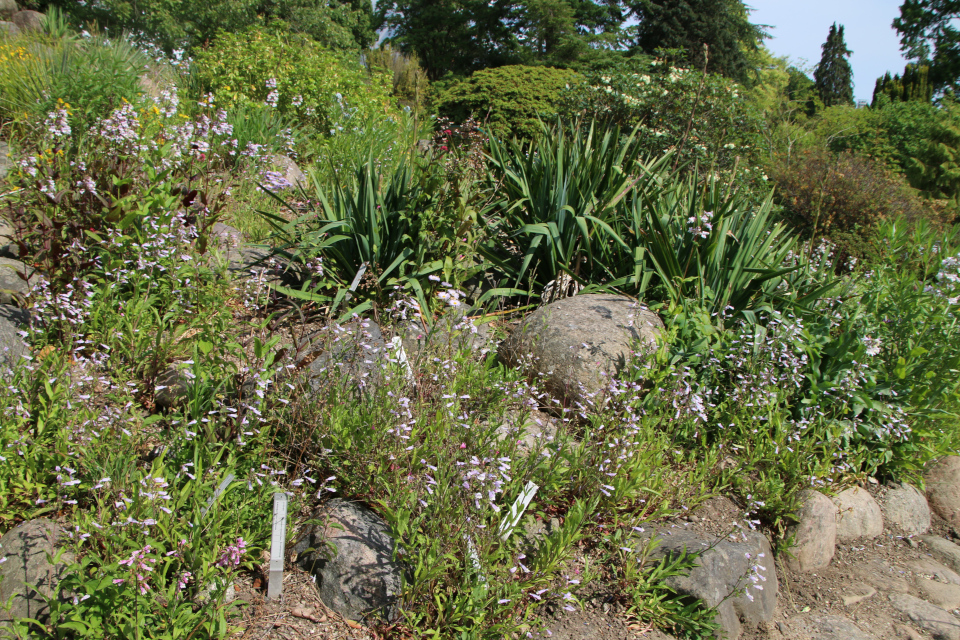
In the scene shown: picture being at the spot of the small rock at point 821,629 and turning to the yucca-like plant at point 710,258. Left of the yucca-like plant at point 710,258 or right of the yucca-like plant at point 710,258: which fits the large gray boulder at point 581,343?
left

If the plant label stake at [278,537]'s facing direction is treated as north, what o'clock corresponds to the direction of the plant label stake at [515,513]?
the plant label stake at [515,513] is roughly at 9 o'clock from the plant label stake at [278,537].

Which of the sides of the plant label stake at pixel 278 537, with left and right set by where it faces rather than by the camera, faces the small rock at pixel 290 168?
back

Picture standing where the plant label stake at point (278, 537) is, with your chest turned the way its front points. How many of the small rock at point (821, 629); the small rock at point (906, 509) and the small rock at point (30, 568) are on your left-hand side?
2

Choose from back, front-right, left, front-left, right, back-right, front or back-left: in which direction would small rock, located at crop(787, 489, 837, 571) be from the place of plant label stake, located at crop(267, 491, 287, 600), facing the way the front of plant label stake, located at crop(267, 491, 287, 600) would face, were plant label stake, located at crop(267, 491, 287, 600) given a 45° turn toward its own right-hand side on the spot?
back-left

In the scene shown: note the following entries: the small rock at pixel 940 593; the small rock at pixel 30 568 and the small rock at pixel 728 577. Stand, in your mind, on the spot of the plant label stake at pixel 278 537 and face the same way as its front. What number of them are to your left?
2

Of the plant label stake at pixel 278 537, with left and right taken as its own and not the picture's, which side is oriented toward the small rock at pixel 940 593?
left

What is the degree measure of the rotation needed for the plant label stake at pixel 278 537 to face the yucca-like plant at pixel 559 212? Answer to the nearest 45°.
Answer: approximately 135° to its left
